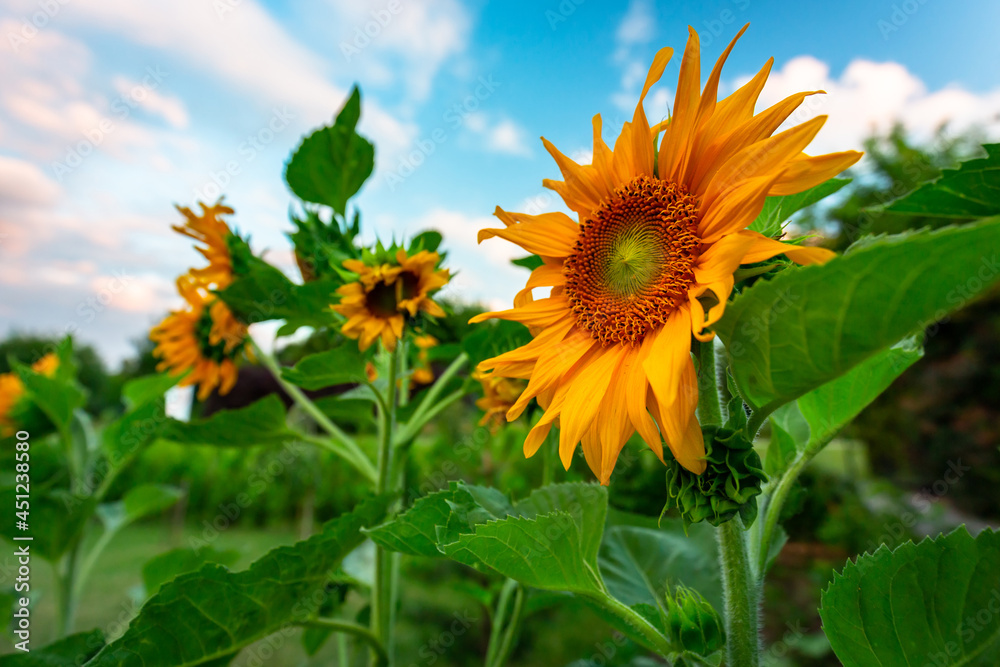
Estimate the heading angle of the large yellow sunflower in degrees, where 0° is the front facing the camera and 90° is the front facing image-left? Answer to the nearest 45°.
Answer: approximately 45°

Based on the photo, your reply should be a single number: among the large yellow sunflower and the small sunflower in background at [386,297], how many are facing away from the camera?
0

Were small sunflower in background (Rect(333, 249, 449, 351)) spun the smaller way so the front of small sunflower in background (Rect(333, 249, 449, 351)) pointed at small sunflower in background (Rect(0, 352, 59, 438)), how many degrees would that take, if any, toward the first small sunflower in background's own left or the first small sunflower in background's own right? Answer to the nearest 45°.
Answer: approximately 135° to the first small sunflower in background's own right

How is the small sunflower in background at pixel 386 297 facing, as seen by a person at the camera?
facing the viewer
